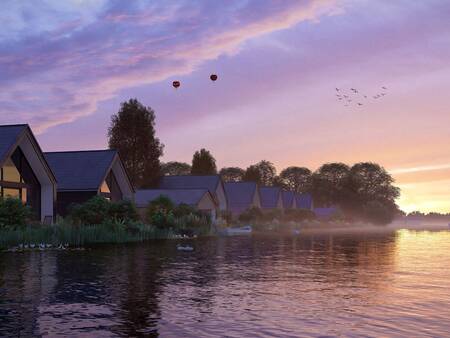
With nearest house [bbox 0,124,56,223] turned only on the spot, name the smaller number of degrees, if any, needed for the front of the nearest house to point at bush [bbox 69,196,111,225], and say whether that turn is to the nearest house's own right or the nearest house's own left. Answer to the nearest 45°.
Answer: approximately 45° to the nearest house's own left

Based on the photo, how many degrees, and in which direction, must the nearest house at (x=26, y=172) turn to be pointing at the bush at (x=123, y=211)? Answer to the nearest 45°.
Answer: approximately 45° to its left

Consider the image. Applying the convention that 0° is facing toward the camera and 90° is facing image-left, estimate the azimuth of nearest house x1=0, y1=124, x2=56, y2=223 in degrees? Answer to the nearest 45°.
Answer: approximately 315°
